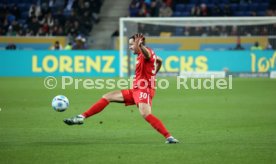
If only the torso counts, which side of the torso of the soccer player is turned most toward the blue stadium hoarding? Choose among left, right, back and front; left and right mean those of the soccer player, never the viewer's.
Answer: right

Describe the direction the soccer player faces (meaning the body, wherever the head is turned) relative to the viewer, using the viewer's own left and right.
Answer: facing to the left of the viewer

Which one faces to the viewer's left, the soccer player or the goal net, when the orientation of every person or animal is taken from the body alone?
the soccer player

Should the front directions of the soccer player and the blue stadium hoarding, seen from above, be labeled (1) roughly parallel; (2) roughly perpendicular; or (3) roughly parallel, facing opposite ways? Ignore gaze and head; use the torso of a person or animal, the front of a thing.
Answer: roughly perpendicular

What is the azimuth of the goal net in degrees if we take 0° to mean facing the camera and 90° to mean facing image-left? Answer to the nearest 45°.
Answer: approximately 0°

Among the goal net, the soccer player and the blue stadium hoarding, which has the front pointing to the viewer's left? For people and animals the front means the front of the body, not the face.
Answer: the soccer player

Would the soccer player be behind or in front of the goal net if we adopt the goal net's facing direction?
in front

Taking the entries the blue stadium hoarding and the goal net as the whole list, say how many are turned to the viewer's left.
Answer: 0
